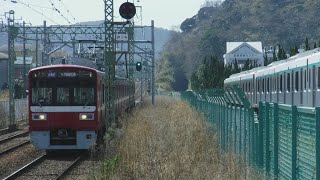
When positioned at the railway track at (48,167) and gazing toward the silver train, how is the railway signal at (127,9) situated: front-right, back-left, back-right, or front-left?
front-left

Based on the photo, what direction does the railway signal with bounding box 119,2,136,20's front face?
toward the camera

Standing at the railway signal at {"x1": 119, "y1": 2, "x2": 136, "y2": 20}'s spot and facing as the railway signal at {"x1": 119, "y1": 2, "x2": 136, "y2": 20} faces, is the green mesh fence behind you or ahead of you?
ahead
